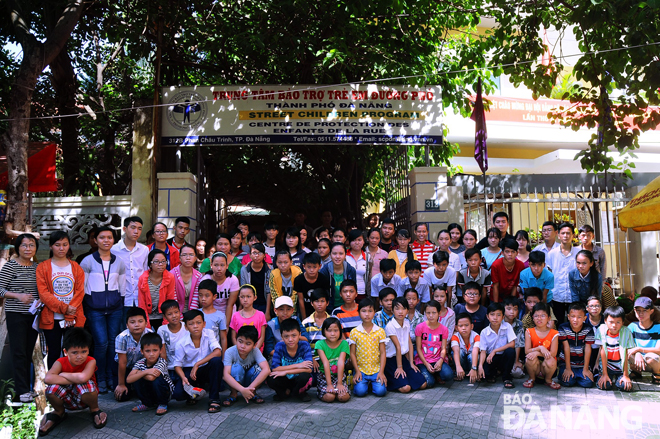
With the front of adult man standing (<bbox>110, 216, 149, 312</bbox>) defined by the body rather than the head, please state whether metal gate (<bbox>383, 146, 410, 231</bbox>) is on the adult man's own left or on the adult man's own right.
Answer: on the adult man's own left

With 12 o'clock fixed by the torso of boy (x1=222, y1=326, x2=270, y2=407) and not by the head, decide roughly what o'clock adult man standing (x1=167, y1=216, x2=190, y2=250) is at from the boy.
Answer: The adult man standing is roughly at 5 o'clock from the boy.

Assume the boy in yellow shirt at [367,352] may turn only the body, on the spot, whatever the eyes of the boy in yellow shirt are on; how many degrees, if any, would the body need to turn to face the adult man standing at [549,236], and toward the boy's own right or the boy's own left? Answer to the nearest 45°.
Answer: approximately 135° to the boy's own left

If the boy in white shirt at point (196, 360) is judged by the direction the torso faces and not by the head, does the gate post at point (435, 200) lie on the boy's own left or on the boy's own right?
on the boy's own left

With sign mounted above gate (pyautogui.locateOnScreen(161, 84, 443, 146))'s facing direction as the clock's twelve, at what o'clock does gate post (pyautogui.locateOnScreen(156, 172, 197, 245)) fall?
The gate post is roughly at 3 o'clock from the sign mounted above gate.

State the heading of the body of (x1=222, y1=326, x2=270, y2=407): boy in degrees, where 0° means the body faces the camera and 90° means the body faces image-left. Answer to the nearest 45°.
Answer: approximately 0°

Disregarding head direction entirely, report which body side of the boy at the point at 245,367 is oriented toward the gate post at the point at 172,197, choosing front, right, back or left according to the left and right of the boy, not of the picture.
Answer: back

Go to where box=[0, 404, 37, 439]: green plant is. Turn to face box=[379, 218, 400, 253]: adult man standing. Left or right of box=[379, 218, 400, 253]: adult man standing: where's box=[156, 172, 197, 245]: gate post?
left

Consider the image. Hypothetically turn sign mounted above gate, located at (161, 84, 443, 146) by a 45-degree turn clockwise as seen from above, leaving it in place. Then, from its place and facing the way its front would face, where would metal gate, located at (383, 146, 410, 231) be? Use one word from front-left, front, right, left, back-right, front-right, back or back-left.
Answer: back

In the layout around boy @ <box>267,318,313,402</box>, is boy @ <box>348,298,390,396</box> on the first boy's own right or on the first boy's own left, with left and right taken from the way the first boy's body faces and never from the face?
on the first boy's own left
